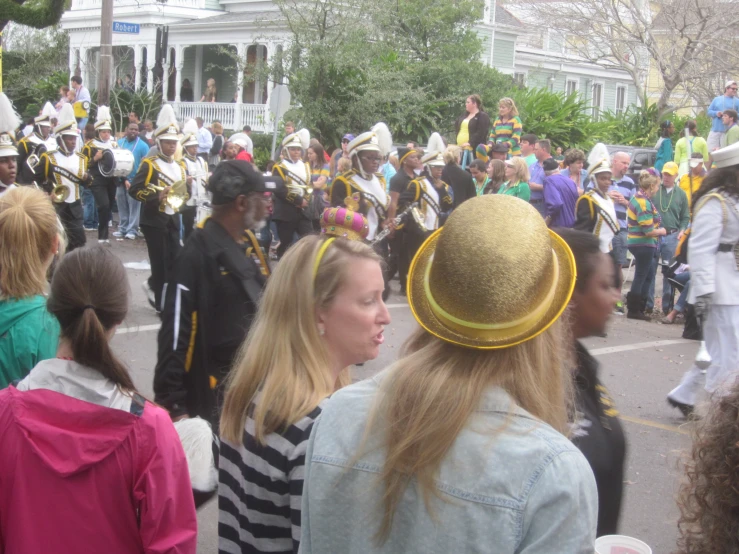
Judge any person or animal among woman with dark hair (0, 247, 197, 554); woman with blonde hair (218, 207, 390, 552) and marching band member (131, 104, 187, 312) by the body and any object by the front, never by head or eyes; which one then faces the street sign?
the woman with dark hair

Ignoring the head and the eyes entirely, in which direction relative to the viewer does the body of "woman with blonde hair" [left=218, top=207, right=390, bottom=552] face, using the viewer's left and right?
facing to the right of the viewer

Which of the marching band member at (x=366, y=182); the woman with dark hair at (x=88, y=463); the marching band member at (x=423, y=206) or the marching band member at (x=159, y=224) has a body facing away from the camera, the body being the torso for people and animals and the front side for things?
the woman with dark hair

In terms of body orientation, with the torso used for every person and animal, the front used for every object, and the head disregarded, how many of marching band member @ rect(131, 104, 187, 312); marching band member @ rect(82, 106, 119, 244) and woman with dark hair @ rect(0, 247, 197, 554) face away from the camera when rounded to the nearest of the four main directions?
1

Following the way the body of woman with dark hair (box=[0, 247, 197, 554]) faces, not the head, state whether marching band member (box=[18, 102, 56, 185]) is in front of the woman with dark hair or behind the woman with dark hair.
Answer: in front

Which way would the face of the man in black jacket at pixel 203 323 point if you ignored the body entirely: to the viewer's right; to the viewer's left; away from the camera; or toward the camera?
to the viewer's right

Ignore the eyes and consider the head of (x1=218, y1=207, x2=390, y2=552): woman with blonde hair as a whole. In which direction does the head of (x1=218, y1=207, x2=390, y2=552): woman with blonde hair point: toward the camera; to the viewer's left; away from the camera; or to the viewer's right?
to the viewer's right

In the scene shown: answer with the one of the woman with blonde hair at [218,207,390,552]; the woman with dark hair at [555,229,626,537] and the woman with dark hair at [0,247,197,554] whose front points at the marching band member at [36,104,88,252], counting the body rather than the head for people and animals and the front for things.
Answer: the woman with dark hair at [0,247,197,554]

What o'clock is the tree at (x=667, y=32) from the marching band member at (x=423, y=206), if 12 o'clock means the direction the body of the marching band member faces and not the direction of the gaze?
The tree is roughly at 8 o'clock from the marching band member.

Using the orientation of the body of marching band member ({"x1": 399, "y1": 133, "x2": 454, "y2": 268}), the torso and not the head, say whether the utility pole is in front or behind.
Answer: behind
